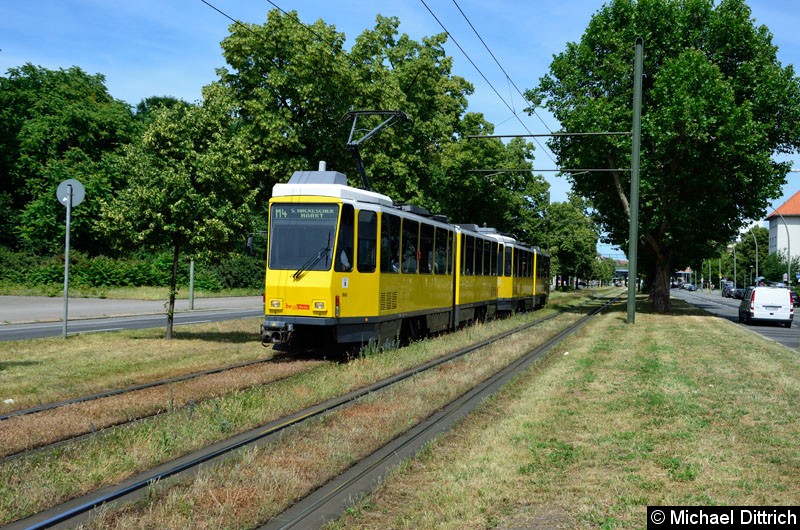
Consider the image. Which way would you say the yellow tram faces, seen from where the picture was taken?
facing the viewer and to the left of the viewer

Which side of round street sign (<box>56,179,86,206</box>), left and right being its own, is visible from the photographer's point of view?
back

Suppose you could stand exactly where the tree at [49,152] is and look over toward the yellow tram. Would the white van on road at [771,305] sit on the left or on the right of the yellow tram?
left

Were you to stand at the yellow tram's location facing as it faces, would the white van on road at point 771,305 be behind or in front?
behind

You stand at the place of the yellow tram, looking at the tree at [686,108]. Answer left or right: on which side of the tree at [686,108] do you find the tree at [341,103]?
left

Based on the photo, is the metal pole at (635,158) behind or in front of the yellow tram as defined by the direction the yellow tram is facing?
behind

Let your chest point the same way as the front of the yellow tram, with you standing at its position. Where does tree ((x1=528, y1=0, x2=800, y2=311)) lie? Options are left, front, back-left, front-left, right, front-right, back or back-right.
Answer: back

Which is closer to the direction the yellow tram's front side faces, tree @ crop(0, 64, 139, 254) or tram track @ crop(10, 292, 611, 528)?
the tram track

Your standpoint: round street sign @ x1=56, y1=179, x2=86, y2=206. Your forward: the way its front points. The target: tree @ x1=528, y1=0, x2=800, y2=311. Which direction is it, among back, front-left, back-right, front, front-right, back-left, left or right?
right

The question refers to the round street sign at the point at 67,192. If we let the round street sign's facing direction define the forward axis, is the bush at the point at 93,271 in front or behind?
in front

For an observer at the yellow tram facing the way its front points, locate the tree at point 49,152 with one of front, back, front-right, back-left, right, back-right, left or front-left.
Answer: right

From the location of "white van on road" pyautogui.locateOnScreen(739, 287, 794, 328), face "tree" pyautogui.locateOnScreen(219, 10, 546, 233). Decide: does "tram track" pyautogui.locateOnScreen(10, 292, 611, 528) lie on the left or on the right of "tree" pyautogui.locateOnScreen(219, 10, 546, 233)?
left
